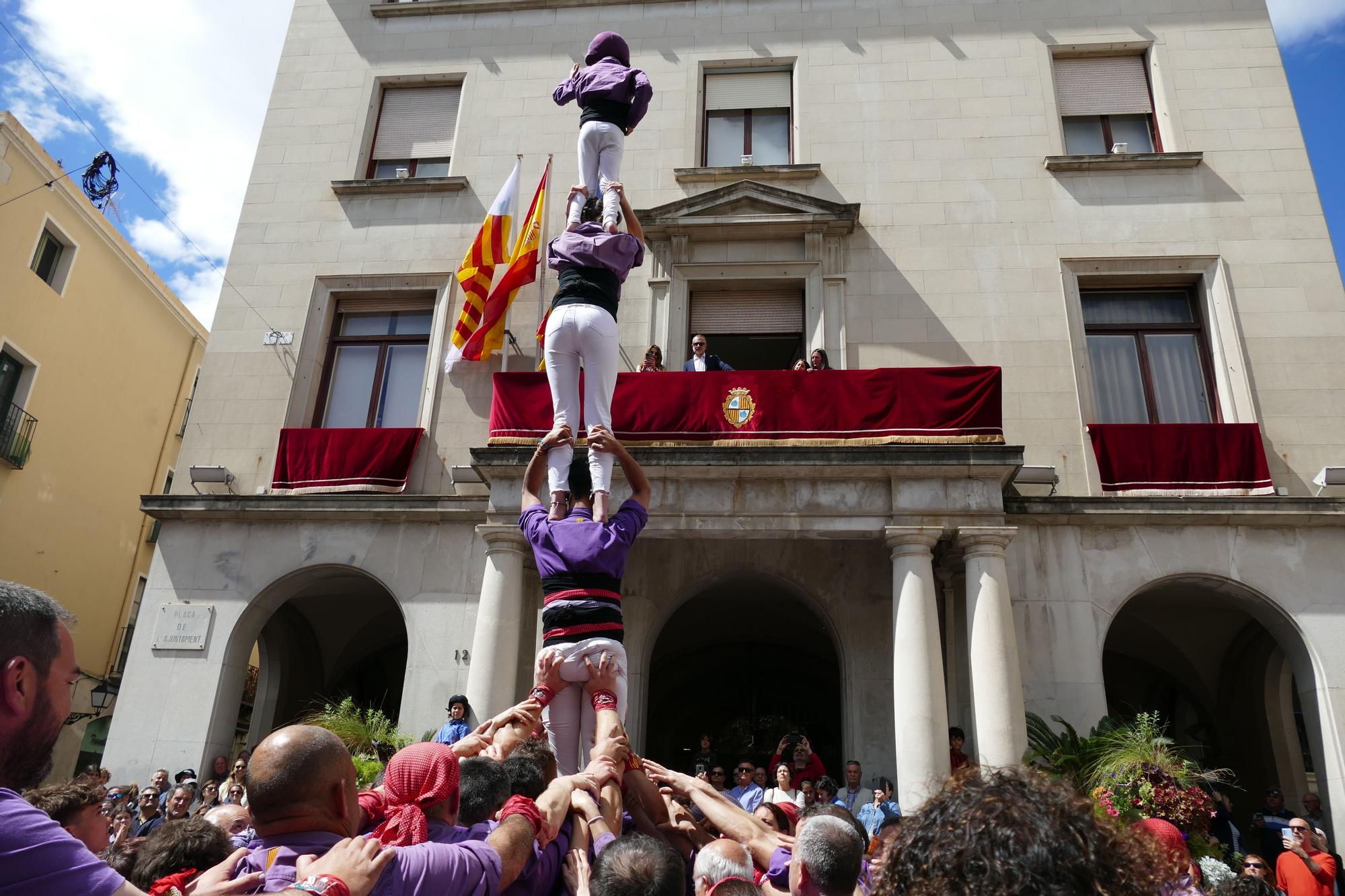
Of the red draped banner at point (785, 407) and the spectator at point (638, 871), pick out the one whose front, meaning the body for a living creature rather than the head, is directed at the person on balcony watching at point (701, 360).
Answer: the spectator

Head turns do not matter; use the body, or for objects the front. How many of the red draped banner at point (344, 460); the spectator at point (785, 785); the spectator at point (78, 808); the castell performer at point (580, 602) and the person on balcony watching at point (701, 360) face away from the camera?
1

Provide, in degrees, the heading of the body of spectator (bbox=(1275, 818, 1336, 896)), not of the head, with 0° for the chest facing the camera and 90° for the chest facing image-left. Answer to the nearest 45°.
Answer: approximately 45°

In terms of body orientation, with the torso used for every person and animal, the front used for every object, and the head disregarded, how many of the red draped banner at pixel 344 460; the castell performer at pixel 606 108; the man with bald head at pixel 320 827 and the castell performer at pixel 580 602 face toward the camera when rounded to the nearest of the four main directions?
1

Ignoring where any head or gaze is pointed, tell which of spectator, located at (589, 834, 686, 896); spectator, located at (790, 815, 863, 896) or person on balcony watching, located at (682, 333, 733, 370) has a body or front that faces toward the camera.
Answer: the person on balcony watching

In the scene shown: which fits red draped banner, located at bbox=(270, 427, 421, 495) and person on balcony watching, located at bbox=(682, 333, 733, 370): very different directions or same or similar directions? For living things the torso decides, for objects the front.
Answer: same or similar directions

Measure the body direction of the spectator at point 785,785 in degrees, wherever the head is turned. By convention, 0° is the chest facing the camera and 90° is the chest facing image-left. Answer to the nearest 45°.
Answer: approximately 0°

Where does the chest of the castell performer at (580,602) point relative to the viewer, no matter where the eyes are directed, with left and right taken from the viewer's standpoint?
facing away from the viewer

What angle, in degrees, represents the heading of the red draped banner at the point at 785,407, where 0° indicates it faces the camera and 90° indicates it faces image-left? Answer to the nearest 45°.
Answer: approximately 0°

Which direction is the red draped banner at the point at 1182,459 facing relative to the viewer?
toward the camera

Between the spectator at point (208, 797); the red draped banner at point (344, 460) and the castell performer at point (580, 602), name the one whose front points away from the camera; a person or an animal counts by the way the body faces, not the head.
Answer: the castell performer

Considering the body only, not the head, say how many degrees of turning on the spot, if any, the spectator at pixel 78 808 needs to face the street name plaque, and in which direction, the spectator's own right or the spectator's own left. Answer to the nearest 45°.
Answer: approximately 90° to the spectator's own left

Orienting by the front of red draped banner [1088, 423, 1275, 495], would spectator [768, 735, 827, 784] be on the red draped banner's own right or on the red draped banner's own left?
on the red draped banner's own right

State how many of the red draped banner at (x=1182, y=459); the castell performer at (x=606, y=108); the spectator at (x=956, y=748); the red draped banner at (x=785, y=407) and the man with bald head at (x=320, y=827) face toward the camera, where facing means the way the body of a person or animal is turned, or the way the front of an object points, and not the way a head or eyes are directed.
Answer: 3

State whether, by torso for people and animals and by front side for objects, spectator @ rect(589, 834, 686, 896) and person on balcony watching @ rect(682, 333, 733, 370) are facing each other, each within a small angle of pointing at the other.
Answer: yes
